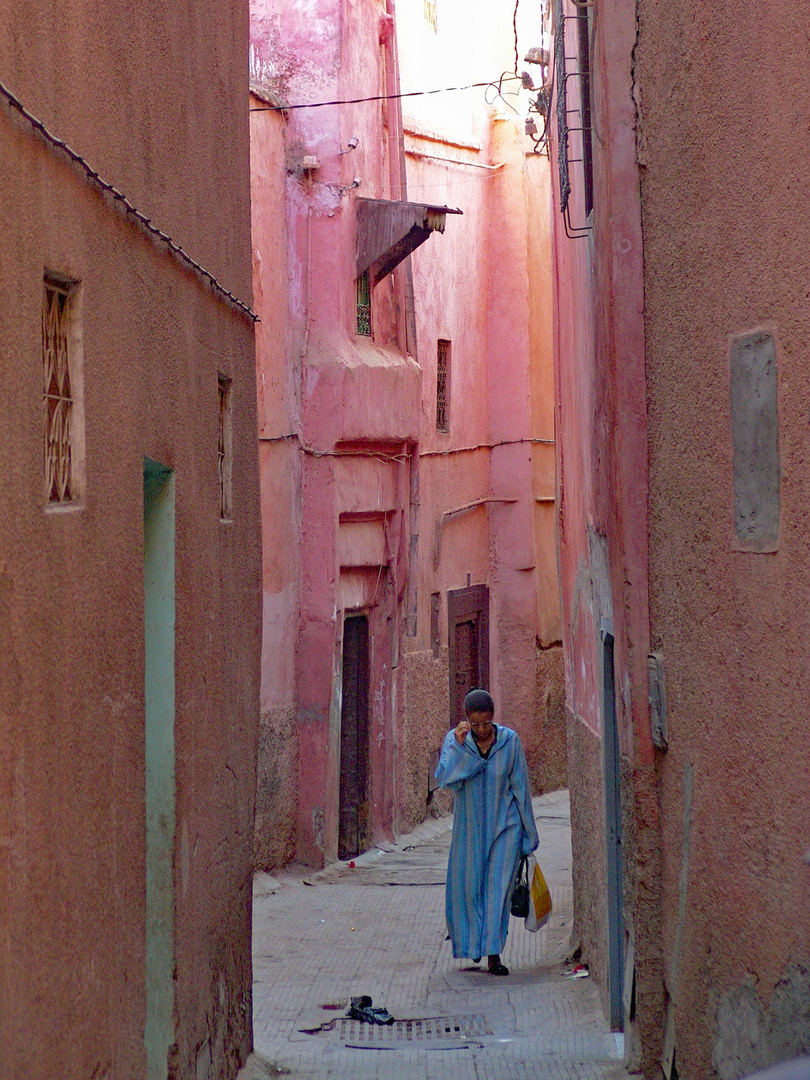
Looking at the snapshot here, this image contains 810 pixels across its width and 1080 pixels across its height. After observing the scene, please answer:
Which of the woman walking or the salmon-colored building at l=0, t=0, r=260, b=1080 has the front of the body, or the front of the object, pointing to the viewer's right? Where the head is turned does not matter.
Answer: the salmon-colored building

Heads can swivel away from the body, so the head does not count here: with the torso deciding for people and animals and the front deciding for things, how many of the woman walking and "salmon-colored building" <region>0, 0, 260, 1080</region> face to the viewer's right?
1

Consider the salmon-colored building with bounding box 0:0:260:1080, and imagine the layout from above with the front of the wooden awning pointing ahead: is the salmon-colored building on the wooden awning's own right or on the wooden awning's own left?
on the wooden awning's own right

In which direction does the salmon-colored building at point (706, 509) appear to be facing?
to the viewer's left

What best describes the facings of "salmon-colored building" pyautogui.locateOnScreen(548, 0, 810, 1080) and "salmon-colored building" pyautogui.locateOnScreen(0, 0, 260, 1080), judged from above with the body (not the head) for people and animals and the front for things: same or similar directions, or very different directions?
very different directions

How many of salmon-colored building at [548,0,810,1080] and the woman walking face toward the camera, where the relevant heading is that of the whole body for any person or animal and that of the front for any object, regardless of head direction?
1

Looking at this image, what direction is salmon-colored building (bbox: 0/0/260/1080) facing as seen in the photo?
to the viewer's right

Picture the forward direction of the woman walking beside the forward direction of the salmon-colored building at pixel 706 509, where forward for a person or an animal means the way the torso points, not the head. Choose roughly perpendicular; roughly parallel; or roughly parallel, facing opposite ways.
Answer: roughly perpendicular
